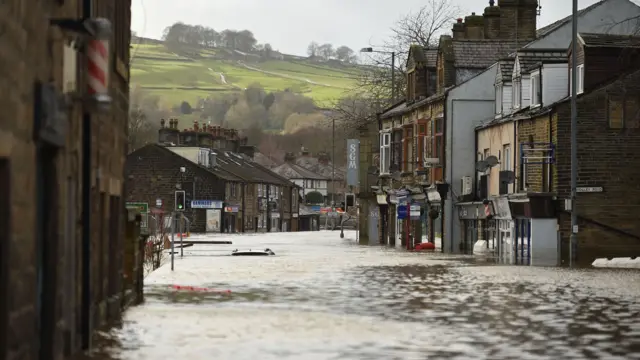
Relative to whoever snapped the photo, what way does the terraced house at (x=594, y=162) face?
facing the viewer and to the left of the viewer

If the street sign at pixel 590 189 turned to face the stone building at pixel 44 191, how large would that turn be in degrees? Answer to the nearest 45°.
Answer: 0° — it already faces it

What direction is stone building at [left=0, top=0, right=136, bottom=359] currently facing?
to the viewer's right

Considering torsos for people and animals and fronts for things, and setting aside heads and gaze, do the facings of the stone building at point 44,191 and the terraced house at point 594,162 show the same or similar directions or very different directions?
very different directions

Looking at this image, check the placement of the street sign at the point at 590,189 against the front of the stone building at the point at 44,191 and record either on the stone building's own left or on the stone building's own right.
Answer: on the stone building's own left

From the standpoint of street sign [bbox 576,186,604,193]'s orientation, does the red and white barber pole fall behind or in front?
in front

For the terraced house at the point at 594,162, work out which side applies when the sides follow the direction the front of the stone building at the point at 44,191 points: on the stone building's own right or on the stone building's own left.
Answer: on the stone building's own left
